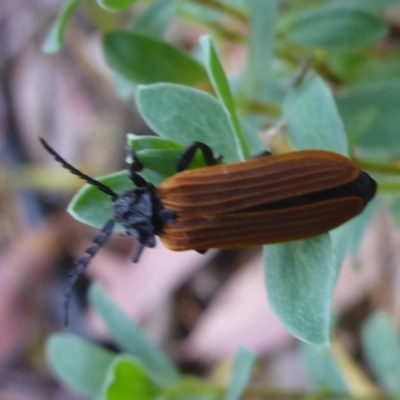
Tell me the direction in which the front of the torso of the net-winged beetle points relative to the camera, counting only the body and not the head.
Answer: to the viewer's left
